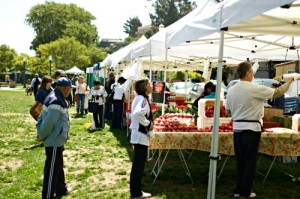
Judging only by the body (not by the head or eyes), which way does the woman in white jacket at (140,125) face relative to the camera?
to the viewer's right

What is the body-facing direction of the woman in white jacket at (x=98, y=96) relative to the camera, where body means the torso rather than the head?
toward the camera

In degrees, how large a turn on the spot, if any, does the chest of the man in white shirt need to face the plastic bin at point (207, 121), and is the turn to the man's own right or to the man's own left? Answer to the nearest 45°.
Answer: approximately 90° to the man's own left

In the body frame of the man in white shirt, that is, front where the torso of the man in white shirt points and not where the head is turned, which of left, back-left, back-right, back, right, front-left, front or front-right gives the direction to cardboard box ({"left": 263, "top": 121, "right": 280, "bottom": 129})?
front-left

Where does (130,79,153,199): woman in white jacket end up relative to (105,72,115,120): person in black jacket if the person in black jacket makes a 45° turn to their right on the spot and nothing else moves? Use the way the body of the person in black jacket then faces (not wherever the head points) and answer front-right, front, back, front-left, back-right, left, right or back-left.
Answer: front-right

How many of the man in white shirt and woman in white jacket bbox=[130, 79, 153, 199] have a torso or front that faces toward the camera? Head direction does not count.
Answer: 0

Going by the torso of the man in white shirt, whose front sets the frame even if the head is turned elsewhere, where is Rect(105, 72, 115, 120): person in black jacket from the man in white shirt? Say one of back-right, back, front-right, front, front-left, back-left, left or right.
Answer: left

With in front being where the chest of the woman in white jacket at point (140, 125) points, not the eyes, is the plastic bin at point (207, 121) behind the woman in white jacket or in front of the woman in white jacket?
in front

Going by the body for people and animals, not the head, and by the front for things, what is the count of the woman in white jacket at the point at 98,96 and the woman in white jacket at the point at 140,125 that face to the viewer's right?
1

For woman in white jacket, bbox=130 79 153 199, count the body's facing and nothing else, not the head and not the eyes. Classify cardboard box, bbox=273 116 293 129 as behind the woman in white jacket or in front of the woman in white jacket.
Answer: in front

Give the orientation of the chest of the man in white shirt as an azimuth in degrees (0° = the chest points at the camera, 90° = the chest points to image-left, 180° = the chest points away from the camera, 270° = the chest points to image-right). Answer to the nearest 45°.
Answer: approximately 225°

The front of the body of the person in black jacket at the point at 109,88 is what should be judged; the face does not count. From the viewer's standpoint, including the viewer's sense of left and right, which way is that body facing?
facing to the right of the viewer

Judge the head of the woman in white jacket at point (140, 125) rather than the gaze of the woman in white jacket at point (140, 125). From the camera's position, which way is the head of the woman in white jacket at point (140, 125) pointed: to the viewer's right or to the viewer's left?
to the viewer's right
